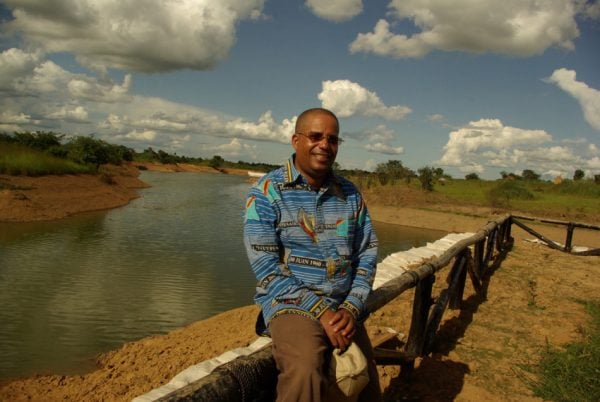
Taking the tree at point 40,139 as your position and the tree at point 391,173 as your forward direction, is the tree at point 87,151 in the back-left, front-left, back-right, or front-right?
front-right

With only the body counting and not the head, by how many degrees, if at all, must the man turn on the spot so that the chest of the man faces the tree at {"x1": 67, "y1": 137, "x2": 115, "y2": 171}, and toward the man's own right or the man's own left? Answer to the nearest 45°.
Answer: approximately 180°

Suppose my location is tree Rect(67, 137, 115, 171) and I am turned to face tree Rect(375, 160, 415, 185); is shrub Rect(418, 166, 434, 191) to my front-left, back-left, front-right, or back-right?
front-right

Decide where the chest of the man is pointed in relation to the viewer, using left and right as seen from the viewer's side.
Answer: facing the viewer and to the right of the viewer

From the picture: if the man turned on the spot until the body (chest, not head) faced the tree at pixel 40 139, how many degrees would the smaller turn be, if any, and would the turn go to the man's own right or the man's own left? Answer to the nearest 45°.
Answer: approximately 180°

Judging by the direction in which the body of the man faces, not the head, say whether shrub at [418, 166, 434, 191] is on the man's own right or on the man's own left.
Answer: on the man's own left

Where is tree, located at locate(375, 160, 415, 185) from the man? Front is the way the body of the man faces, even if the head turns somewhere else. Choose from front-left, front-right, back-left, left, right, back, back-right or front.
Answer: back-left
